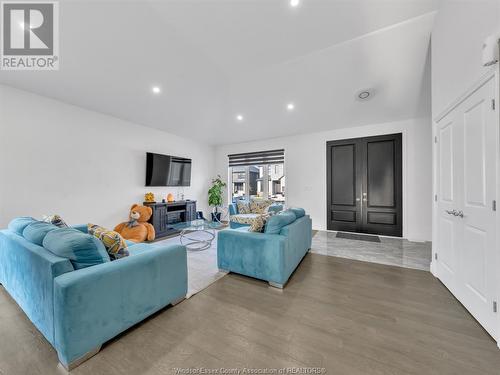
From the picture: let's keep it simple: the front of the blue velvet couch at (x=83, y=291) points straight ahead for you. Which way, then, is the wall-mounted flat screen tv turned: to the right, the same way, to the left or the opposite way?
to the right

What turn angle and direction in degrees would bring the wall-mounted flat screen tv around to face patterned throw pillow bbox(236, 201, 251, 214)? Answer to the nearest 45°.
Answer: approximately 45° to its left

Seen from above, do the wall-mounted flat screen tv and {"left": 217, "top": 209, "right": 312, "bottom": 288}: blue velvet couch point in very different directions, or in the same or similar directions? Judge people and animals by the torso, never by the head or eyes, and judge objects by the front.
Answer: very different directions

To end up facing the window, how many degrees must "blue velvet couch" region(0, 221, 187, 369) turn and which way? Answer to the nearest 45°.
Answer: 0° — it already faces it

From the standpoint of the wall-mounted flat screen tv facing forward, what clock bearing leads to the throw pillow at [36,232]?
The throw pillow is roughly at 2 o'clock from the wall-mounted flat screen tv.

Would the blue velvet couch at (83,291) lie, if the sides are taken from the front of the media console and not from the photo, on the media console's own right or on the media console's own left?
on the media console's own right

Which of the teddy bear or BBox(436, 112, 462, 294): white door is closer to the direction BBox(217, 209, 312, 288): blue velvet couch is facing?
the teddy bear

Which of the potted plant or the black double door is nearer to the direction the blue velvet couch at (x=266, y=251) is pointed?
the potted plant
